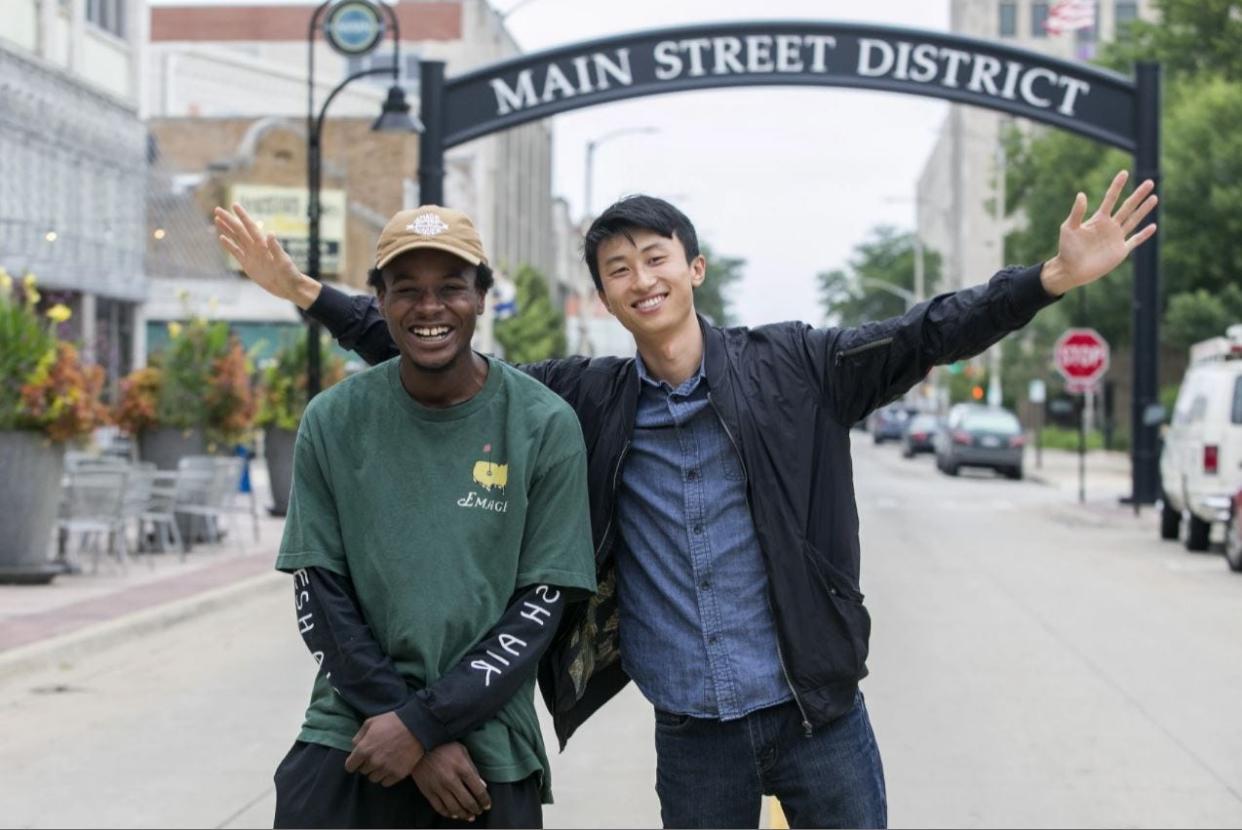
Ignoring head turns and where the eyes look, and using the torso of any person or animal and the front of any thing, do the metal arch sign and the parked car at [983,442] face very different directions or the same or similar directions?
very different directions

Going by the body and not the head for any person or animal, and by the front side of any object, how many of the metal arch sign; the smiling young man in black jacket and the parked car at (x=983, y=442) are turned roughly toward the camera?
2

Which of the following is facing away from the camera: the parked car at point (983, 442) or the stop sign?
the parked car

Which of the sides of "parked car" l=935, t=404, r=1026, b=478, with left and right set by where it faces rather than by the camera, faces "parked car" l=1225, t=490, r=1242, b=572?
back

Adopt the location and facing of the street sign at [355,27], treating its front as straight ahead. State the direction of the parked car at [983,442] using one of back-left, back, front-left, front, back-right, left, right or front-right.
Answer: back-left

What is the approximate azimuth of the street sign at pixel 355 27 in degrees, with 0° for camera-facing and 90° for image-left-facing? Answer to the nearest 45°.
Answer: approximately 0°

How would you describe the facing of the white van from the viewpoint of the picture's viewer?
facing away from the viewer and to the left of the viewer

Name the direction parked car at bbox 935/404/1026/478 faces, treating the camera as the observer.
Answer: facing away from the viewer

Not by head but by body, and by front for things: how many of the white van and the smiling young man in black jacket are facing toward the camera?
1
